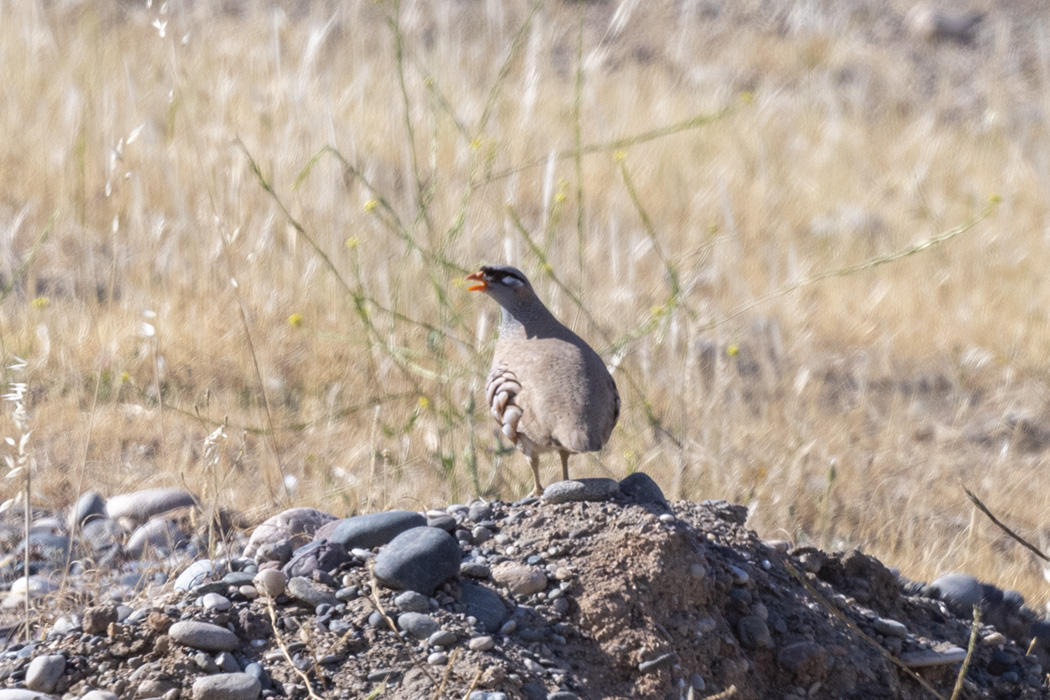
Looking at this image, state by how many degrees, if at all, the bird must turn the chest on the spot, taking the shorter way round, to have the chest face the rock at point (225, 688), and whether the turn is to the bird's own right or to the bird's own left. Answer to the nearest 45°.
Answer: approximately 90° to the bird's own left

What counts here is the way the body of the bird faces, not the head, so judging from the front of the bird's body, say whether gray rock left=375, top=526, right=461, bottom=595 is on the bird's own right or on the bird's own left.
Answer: on the bird's own left

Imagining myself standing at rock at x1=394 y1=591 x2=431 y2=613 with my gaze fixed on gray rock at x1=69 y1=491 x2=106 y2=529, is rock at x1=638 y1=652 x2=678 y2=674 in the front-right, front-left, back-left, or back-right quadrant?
back-right

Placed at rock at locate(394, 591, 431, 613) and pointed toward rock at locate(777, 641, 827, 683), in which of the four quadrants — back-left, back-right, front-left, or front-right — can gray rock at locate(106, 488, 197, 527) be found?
back-left

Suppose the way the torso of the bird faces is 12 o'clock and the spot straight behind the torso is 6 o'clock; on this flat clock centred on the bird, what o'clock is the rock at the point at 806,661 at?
The rock is roughly at 6 o'clock from the bird.

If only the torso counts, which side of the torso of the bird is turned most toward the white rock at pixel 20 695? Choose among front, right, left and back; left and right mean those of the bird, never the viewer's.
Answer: left

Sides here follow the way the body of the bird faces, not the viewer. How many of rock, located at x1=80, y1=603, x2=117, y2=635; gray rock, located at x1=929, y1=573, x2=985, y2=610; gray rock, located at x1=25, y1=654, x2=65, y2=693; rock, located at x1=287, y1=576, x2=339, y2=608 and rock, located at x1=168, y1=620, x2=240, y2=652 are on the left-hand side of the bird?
4

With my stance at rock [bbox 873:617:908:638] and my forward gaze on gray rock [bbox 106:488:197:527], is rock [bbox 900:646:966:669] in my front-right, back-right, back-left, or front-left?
back-left

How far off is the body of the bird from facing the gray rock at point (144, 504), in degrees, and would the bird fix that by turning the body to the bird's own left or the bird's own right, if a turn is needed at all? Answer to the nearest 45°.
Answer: approximately 45° to the bird's own left

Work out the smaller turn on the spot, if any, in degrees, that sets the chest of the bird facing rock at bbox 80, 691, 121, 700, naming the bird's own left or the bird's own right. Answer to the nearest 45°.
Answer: approximately 90° to the bird's own left

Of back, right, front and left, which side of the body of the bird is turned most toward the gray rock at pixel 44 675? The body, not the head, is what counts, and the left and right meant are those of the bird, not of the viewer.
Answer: left

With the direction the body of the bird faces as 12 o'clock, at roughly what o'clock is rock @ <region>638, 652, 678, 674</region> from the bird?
The rock is roughly at 7 o'clock from the bird.

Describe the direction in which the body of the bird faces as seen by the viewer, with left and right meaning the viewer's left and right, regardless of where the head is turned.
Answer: facing away from the viewer and to the left of the viewer

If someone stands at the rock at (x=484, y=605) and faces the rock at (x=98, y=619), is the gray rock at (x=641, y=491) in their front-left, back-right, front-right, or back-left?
back-right
